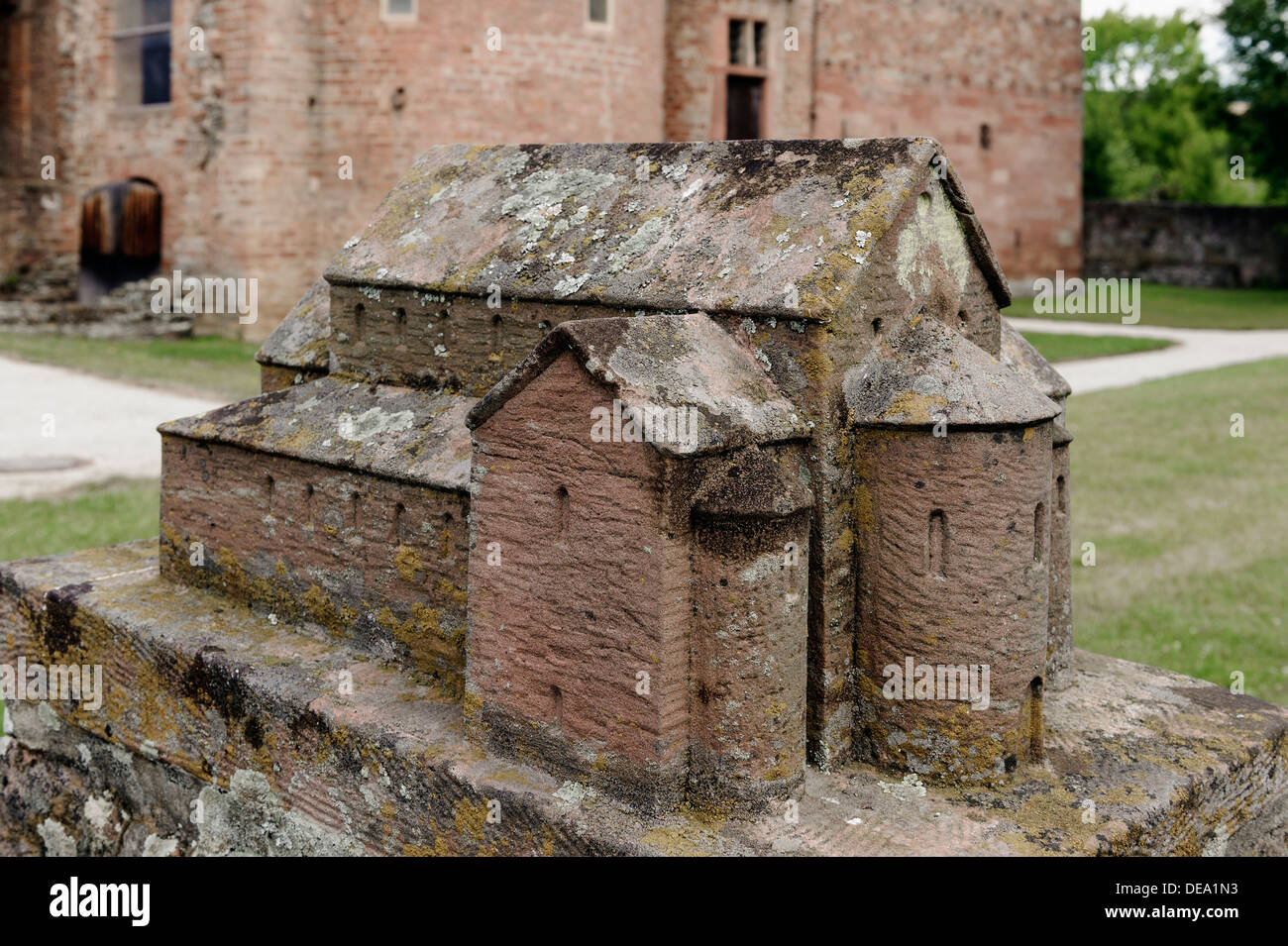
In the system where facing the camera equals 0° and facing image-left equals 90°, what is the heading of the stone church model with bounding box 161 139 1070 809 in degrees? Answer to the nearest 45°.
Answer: approximately 135°
